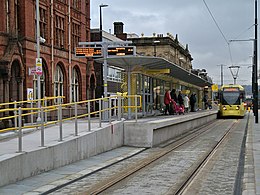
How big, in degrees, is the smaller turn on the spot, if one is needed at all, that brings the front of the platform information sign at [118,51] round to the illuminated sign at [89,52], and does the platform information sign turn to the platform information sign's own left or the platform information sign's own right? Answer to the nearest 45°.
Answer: approximately 90° to the platform information sign's own right

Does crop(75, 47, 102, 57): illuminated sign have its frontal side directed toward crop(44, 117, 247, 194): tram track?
yes

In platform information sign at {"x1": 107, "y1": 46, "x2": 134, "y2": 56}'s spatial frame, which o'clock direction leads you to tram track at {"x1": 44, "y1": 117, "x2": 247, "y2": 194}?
The tram track is roughly at 12 o'clock from the platform information sign.

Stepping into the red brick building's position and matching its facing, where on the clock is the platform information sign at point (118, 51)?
The platform information sign is roughly at 1 o'clock from the red brick building.

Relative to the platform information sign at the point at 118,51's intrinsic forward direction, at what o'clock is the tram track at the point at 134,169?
The tram track is roughly at 12 o'clock from the platform information sign.

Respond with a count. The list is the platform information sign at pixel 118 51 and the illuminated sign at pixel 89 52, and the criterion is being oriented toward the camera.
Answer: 2

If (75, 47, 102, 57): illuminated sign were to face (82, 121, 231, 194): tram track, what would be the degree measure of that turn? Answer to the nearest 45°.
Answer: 0° — it already faces it

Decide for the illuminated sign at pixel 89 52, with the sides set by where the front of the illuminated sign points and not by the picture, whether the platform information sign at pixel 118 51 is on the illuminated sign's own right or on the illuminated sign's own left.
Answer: on the illuminated sign's own left

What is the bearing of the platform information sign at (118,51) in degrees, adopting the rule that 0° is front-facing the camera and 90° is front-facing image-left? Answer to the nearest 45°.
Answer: approximately 0°

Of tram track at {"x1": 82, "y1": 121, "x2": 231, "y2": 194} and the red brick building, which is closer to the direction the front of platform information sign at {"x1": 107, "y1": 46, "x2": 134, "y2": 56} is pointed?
the tram track
